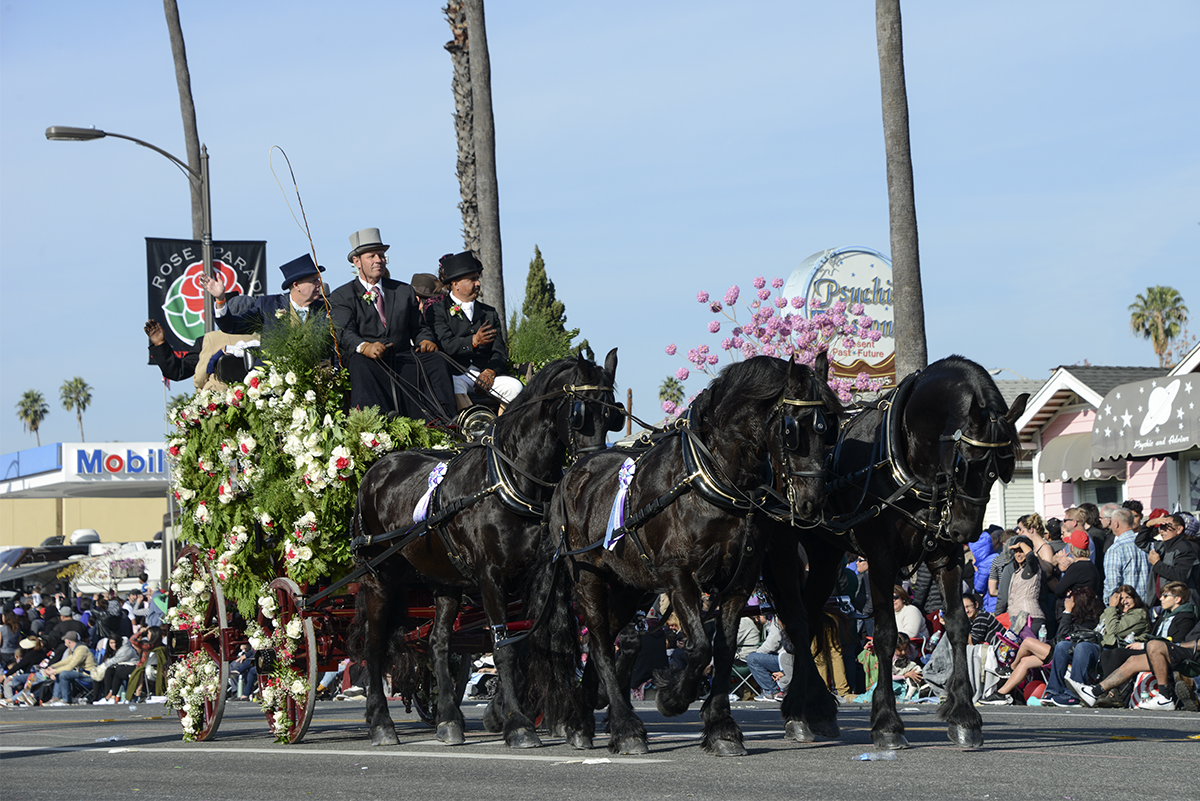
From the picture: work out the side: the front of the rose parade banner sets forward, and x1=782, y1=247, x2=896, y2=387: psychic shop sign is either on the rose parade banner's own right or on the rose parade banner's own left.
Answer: on the rose parade banner's own left

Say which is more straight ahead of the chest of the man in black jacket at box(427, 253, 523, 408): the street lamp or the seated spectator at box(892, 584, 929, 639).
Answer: the seated spectator

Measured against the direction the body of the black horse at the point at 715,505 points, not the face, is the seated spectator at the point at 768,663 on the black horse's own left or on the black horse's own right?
on the black horse's own left

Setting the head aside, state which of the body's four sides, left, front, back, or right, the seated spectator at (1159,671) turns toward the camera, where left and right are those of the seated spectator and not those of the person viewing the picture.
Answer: left

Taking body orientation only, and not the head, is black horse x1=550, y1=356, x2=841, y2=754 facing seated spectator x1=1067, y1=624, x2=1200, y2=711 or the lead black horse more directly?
the lead black horse

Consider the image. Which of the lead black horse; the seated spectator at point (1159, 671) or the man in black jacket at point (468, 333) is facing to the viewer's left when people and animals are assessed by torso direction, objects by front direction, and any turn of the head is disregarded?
the seated spectator

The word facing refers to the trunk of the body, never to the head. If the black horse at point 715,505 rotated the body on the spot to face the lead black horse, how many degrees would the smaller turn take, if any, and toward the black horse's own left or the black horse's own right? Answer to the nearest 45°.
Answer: approximately 45° to the black horse's own left

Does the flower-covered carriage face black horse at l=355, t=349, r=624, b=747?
yes

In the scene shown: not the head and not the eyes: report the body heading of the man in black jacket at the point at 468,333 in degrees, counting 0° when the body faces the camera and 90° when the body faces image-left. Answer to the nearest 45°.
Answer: approximately 315°

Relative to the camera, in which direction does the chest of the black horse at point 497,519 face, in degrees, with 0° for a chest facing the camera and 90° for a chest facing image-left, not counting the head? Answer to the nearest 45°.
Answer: approximately 315°
